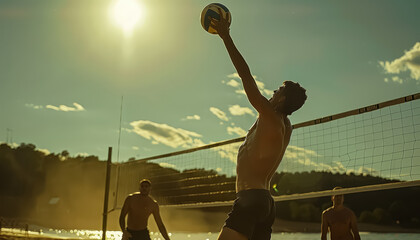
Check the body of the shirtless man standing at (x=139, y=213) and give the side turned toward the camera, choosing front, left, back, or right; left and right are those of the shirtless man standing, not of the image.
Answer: front

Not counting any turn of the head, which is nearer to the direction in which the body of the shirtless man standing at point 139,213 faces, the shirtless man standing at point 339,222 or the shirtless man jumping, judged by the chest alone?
the shirtless man jumping

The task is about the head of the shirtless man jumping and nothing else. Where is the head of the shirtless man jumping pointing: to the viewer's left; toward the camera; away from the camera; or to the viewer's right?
to the viewer's left

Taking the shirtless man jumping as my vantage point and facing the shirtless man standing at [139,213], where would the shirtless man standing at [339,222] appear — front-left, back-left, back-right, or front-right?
front-right

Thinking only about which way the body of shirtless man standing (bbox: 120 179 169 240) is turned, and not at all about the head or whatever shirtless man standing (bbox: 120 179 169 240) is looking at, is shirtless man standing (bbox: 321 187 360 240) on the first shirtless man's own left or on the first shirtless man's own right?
on the first shirtless man's own left

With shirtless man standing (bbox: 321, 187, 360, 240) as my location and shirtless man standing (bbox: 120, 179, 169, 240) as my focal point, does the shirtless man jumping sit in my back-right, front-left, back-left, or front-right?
front-left

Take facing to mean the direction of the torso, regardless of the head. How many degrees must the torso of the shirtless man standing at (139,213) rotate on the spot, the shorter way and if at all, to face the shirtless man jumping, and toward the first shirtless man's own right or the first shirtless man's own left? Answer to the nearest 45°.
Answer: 0° — they already face them

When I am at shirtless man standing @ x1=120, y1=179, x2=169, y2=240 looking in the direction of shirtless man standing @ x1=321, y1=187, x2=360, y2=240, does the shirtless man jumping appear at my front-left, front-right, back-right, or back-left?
front-right

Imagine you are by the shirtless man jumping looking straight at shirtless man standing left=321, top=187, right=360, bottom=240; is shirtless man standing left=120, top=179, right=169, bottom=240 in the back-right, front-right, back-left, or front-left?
front-left
